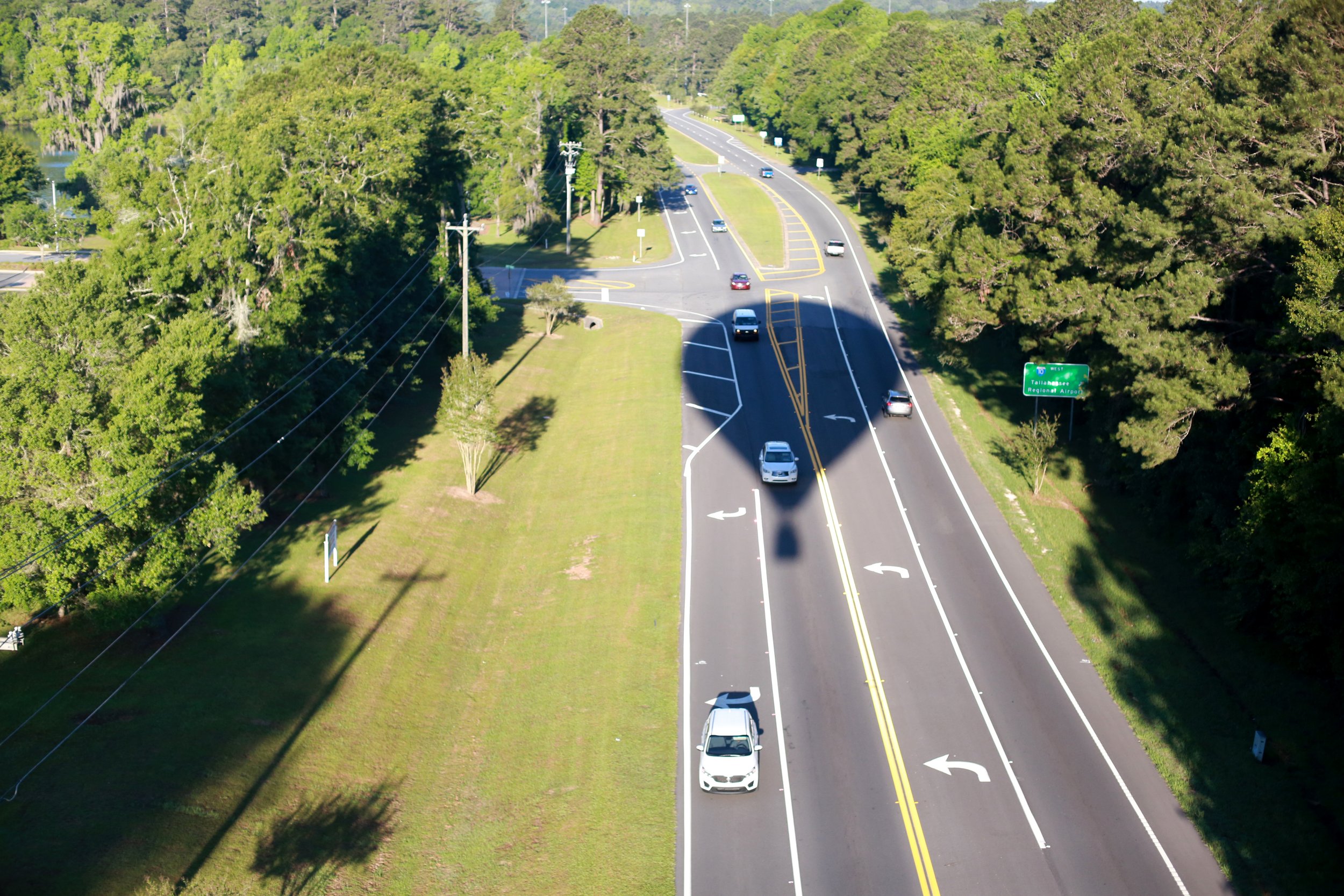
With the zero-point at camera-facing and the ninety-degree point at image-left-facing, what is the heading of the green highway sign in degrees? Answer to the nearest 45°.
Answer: approximately 0°

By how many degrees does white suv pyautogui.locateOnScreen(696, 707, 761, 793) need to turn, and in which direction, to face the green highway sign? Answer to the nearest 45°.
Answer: approximately 135° to its left

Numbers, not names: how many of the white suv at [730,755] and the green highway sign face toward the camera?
2

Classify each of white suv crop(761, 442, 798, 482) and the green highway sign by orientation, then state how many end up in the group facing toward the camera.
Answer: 2

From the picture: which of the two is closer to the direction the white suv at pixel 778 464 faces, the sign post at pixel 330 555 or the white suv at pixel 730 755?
the white suv

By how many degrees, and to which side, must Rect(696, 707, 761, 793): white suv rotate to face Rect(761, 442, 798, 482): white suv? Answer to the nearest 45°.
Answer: approximately 180°

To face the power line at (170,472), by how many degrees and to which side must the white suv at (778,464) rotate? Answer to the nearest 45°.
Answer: approximately 45° to its right

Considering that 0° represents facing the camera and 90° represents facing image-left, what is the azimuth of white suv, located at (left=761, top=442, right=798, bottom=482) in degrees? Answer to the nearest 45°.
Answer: approximately 0°

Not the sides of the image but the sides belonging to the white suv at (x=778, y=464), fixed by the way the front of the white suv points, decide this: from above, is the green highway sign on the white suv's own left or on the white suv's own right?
on the white suv's own left

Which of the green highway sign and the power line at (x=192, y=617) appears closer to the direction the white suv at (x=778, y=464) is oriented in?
the power line

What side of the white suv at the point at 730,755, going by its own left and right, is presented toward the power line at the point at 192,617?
right
